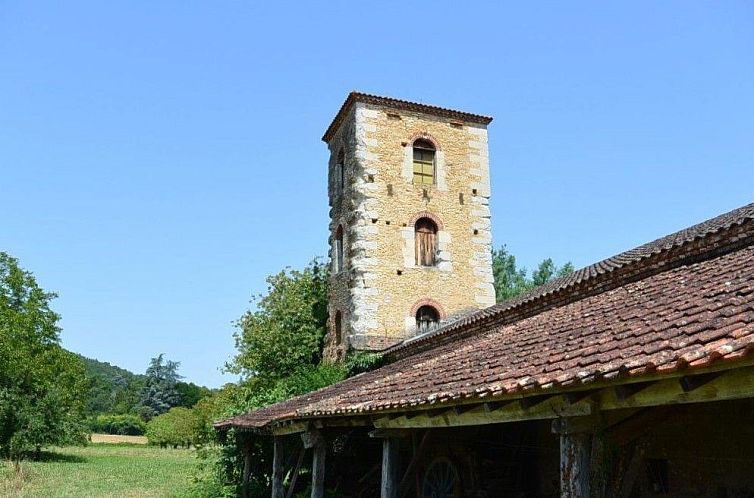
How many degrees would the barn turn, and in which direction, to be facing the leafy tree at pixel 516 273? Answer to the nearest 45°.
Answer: approximately 135° to its right

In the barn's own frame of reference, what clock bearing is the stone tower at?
The stone tower is roughly at 4 o'clock from the barn.

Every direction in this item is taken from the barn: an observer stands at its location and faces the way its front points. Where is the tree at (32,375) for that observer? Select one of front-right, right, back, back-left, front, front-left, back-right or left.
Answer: right

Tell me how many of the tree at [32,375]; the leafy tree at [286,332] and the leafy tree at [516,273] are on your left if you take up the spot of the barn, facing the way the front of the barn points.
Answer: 0

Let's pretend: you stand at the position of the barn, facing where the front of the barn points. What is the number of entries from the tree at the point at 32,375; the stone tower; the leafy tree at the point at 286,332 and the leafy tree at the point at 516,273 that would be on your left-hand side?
0

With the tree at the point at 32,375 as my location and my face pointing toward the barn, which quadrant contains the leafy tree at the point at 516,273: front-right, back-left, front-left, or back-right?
front-left

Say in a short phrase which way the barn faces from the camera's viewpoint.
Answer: facing the viewer and to the left of the viewer

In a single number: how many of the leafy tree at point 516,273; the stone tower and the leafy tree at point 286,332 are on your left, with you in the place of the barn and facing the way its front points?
0
